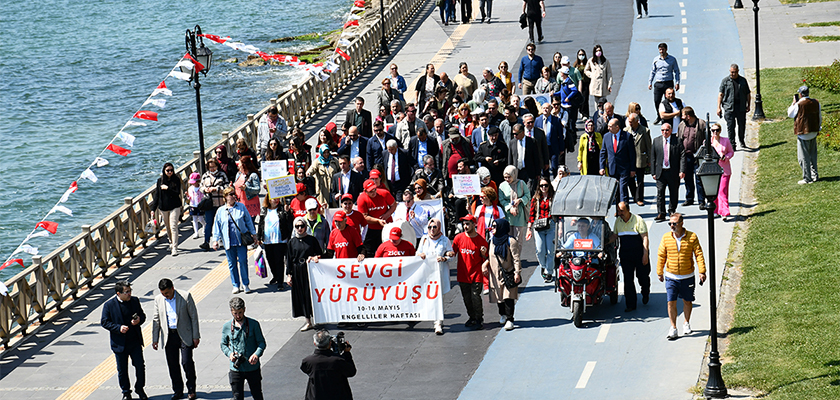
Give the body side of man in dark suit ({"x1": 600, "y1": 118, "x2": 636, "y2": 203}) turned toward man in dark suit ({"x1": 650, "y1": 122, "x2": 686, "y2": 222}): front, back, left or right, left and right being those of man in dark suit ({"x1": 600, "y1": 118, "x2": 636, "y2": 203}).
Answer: left

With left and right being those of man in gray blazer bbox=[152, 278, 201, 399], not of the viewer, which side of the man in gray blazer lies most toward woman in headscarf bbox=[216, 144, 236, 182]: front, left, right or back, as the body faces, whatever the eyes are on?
back

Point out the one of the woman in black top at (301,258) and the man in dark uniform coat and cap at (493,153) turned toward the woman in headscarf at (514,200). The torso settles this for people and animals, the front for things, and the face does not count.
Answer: the man in dark uniform coat and cap

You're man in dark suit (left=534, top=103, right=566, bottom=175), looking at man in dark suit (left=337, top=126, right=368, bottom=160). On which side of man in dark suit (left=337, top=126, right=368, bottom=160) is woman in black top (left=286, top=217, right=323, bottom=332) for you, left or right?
left

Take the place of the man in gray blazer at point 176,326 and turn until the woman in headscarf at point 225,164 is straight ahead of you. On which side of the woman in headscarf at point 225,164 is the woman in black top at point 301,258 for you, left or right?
right

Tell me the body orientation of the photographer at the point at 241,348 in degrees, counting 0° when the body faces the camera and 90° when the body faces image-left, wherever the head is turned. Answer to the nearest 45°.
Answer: approximately 0°

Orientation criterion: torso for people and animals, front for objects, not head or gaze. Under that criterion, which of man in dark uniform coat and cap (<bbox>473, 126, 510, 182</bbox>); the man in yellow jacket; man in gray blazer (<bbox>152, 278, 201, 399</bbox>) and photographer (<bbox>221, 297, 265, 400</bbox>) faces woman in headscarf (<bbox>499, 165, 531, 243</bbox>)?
the man in dark uniform coat and cap

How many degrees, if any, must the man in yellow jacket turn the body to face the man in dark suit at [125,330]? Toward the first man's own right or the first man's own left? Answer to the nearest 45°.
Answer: approximately 90° to the first man's own right

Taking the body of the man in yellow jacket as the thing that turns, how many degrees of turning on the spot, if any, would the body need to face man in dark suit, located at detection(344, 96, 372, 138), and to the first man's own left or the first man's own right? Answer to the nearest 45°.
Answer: approximately 135° to the first man's own right
